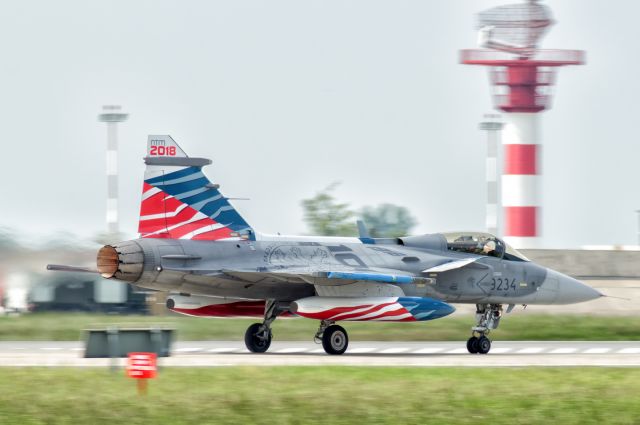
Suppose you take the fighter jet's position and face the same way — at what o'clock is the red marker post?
The red marker post is roughly at 5 o'clock from the fighter jet.

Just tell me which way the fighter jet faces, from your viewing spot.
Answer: facing away from the viewer and to the right of the viewer
